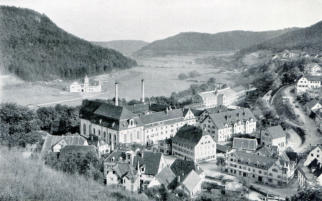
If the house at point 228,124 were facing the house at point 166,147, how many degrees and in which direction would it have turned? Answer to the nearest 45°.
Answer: approximately 90° to its right

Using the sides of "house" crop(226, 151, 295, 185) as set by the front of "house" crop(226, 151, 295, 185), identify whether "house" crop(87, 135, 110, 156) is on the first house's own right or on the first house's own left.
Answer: on the first house's own right

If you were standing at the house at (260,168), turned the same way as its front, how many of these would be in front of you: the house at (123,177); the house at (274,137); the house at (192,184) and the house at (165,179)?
3

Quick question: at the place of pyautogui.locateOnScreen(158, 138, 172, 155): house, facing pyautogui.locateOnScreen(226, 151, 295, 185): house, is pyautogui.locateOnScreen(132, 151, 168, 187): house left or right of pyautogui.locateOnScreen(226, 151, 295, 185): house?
right

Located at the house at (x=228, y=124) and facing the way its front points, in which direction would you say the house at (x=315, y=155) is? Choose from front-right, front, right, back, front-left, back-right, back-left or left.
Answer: front

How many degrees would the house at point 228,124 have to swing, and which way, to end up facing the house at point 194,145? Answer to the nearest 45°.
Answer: approximately 45° to its right

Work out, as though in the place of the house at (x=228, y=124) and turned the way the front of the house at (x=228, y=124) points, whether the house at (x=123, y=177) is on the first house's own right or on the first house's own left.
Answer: on the first house's own right

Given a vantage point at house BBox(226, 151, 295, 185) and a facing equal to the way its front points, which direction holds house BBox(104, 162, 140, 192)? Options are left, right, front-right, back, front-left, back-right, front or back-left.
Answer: front

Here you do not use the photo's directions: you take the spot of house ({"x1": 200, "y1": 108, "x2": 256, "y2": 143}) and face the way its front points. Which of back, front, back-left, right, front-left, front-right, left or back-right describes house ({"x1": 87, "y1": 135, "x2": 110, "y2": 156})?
right

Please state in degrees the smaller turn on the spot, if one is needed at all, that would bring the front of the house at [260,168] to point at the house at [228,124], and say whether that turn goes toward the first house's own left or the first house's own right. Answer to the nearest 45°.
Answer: approximately 135° to the first house's own right

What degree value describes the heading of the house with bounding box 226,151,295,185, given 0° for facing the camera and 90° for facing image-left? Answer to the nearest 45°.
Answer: approximately 45°

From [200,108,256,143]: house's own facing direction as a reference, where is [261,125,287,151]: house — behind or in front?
in front

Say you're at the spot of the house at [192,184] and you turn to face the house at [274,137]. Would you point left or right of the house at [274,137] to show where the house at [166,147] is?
left

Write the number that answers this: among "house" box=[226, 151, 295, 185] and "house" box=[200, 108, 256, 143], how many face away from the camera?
0
